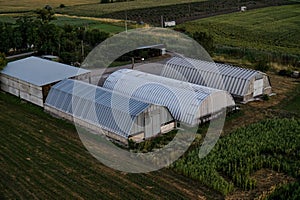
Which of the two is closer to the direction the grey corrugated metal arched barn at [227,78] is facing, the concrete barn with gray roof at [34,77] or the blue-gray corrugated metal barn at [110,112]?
the blue-gray corrugated metal barn

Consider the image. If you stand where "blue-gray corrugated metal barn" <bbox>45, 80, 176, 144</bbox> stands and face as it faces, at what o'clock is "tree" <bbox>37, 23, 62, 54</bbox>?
The tree is roughly at 7 o'clock from the blue-gray corrugated metal barn.

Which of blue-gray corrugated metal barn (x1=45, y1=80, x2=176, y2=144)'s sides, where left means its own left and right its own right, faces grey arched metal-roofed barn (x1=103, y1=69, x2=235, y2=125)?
left

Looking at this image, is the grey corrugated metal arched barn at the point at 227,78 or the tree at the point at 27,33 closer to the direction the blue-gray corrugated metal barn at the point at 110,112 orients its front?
the grey corrugated metal arched barn

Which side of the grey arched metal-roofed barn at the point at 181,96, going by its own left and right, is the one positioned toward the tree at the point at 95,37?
back

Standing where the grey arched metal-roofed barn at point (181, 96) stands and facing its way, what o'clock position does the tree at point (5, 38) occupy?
The tree is roughly at 6 o'clock from the grey arched metal-roofed barn.

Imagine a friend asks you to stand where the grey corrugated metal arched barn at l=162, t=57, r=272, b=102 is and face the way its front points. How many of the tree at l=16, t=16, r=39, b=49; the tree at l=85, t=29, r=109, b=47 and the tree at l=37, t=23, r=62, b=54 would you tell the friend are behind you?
3

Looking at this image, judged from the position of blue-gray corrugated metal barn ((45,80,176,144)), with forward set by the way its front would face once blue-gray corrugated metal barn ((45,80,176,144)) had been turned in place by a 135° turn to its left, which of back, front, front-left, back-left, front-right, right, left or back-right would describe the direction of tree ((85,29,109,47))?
front

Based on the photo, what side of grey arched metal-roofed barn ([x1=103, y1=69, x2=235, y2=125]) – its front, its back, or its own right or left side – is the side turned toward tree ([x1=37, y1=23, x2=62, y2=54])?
back

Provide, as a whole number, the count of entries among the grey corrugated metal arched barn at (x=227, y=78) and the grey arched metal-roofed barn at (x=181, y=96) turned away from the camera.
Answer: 0

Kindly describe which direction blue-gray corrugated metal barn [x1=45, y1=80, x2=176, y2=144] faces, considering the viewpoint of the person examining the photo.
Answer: facing the viewer and to the right of the viewer

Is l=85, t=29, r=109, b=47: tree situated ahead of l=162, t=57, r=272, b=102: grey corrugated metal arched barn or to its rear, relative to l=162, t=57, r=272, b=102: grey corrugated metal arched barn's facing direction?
to the rear

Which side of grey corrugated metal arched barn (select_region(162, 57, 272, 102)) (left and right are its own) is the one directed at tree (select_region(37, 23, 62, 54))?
back

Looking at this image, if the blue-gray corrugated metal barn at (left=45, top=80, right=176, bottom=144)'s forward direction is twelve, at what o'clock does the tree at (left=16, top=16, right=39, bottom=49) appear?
The tree is roughly at 7 o'clock from the blue-gray corrugated metal barn.

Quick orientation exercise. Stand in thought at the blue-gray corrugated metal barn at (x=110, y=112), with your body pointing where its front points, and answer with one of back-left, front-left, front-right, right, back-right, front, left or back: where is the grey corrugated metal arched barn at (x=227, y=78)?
left
